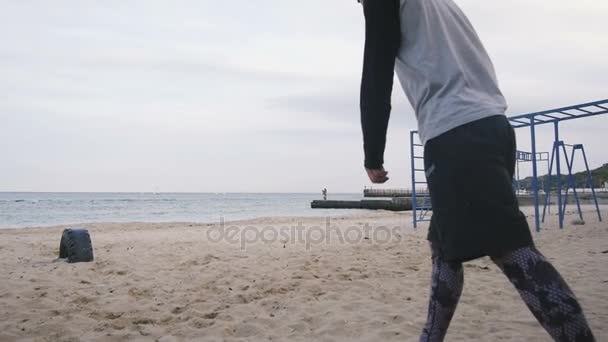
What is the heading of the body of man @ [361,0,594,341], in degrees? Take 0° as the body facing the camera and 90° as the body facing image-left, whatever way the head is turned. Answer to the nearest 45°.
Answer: approximately 135°

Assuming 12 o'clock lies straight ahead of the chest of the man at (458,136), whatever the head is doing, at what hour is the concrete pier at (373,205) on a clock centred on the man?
The concrete pier is roughly at 1 o'clock from the man.
